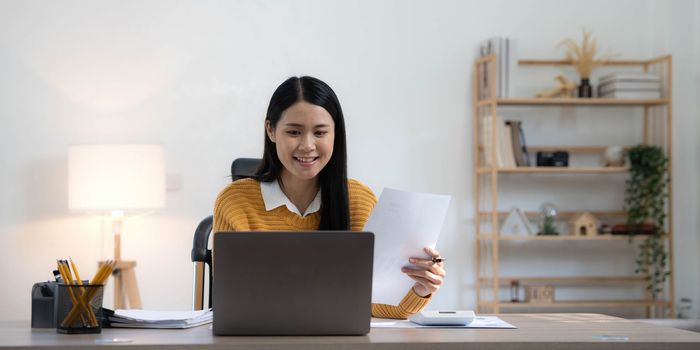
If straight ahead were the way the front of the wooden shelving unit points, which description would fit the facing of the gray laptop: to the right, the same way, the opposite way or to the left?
the opposite way

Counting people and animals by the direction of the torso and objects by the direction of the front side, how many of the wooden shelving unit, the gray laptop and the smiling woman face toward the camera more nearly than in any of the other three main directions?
2

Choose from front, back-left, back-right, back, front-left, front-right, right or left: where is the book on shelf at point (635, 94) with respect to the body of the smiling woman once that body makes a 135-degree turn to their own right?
right

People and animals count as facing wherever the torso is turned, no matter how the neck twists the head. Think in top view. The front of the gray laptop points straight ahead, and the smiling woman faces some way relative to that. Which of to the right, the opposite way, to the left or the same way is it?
the opposite way

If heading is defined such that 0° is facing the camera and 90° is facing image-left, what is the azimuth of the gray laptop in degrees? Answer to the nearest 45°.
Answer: approximately 180°

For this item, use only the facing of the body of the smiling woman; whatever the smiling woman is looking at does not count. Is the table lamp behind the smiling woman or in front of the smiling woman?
behind

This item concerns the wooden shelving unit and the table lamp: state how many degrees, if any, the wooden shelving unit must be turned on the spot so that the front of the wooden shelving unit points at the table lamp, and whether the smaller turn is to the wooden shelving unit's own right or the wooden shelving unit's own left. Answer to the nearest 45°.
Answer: approximately 45° to the wooden shelving unit's own right
